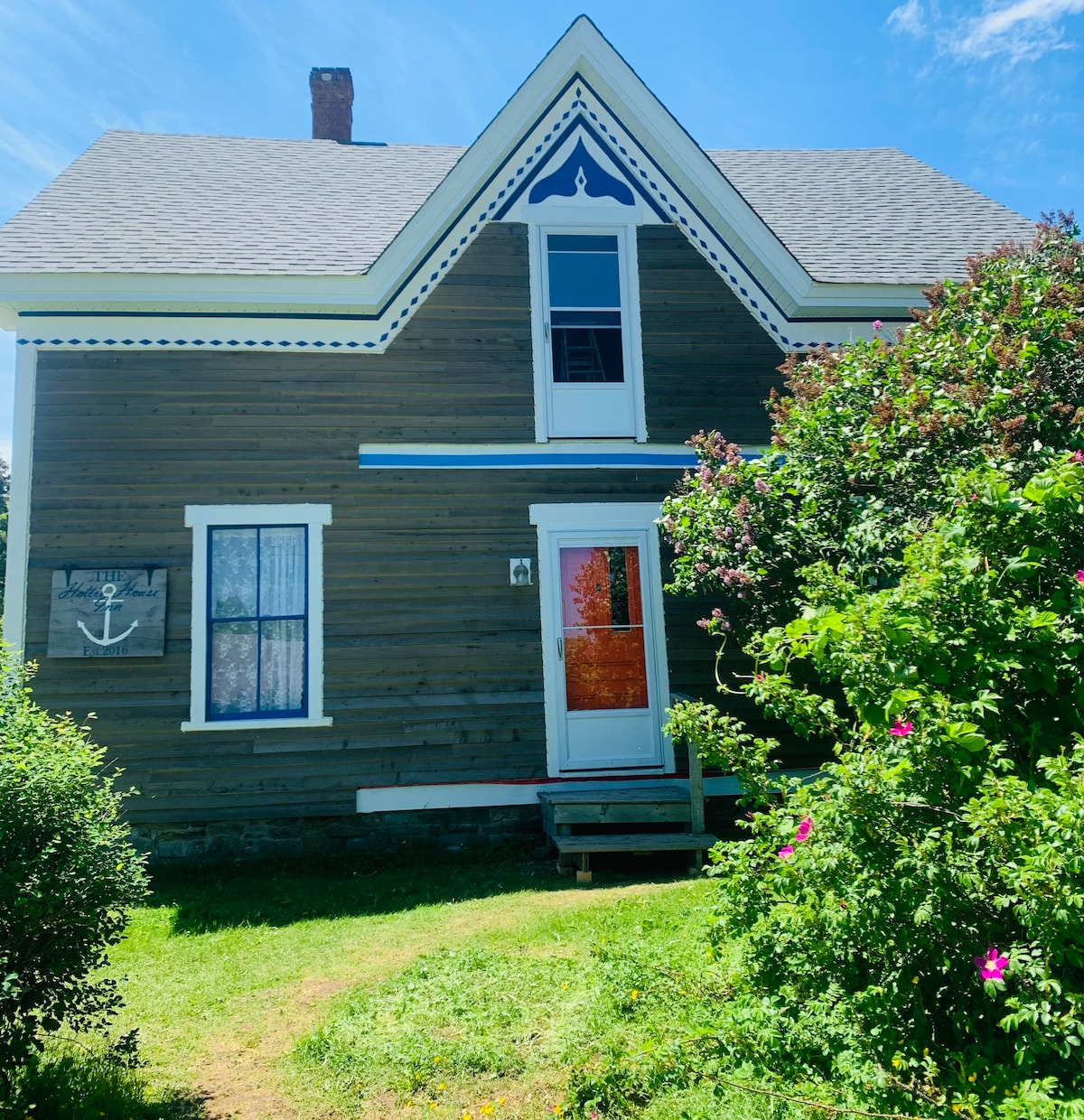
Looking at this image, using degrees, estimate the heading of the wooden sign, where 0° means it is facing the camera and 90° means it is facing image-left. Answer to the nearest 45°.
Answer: approximately 0°

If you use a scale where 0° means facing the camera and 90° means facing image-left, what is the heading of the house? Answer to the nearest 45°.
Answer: approximately 0°

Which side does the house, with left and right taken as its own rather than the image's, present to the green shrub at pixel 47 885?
front

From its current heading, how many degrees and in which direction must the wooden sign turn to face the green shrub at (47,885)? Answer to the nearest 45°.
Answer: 0° — it already faces it

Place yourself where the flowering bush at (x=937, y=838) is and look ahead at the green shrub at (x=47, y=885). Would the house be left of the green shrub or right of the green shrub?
right
